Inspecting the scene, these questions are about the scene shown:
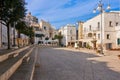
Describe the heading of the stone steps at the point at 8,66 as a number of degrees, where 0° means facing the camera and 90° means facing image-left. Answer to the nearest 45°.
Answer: approximately 315°
